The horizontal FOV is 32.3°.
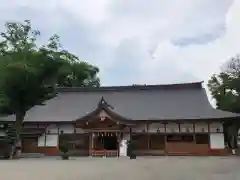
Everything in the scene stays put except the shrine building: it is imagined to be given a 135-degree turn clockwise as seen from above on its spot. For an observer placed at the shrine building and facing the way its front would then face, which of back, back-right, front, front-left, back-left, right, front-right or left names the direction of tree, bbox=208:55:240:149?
right

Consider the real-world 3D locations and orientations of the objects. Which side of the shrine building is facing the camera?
front

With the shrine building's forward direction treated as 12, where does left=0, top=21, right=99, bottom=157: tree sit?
The tree is roughly at 2 o'clock from the shrine building.
